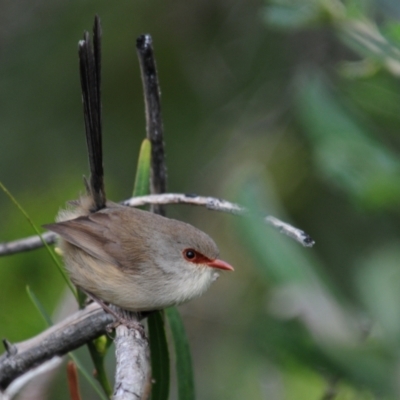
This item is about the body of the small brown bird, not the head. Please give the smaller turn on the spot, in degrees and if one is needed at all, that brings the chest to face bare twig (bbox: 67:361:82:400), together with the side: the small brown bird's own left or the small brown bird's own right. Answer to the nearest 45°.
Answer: approximately 180°

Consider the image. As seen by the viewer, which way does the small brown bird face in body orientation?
to the viewer's right

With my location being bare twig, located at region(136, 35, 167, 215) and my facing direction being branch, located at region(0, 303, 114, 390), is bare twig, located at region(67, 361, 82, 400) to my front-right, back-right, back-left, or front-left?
front-left
